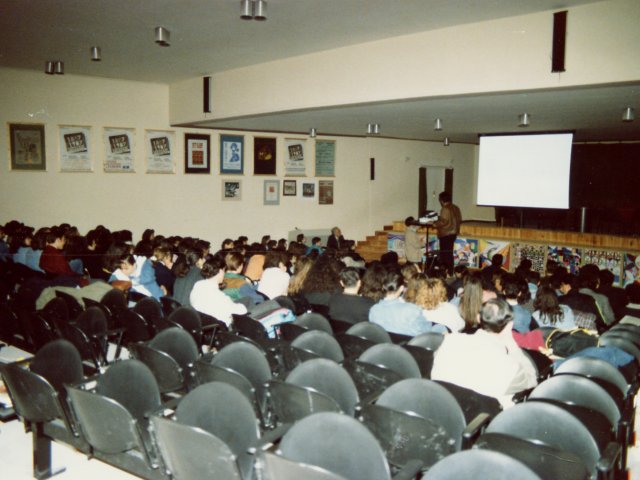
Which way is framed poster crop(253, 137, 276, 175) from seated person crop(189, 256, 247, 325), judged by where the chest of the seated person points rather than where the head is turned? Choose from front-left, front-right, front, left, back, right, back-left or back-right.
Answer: front-left

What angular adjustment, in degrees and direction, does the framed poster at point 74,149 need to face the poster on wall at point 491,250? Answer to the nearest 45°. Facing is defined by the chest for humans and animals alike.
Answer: approximately 90° to its left

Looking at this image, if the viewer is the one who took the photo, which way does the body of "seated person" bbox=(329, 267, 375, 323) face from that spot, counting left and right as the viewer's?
facing away from the viewer

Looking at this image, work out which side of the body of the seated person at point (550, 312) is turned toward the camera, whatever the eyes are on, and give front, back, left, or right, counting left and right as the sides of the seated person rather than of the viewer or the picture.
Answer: back

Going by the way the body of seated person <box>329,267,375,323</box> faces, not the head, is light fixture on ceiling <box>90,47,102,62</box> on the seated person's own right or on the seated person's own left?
on the seated person's own left

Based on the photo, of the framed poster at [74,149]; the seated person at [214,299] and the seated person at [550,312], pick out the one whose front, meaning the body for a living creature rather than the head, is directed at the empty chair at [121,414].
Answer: the framed poster

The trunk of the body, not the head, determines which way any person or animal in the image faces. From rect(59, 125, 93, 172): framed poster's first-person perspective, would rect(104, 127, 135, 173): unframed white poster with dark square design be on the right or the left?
on its left

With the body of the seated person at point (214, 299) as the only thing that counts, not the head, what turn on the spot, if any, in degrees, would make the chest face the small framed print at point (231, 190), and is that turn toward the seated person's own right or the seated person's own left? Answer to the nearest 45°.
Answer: approximately 45° to the seated person's own left

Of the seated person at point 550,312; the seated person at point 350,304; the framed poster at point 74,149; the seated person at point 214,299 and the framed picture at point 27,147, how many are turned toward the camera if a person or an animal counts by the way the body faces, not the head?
2

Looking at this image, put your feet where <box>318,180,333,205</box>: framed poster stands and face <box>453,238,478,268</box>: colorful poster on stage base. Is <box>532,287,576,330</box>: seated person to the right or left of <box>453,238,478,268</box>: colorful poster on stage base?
right

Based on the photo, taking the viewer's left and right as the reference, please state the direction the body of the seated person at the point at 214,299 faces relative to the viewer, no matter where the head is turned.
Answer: facing away from the viewer and to the right of the viewer

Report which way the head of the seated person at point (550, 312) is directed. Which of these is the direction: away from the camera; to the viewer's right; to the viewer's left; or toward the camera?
away from the camera

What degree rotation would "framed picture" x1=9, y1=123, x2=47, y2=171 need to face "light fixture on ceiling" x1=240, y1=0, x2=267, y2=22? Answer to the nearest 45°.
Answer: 0° — it already faces it
